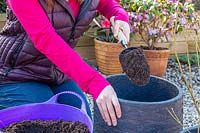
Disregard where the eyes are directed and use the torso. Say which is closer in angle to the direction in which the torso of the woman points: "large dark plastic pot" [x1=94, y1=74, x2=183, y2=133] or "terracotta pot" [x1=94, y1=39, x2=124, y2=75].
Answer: the large dark plastic pot

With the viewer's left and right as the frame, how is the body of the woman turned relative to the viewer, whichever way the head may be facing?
facing the viewer and to the right of the viewer

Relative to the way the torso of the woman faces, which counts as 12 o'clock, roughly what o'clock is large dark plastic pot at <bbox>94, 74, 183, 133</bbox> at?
The large dark plastic pot is roughly at 12 o'clock from the woman.
